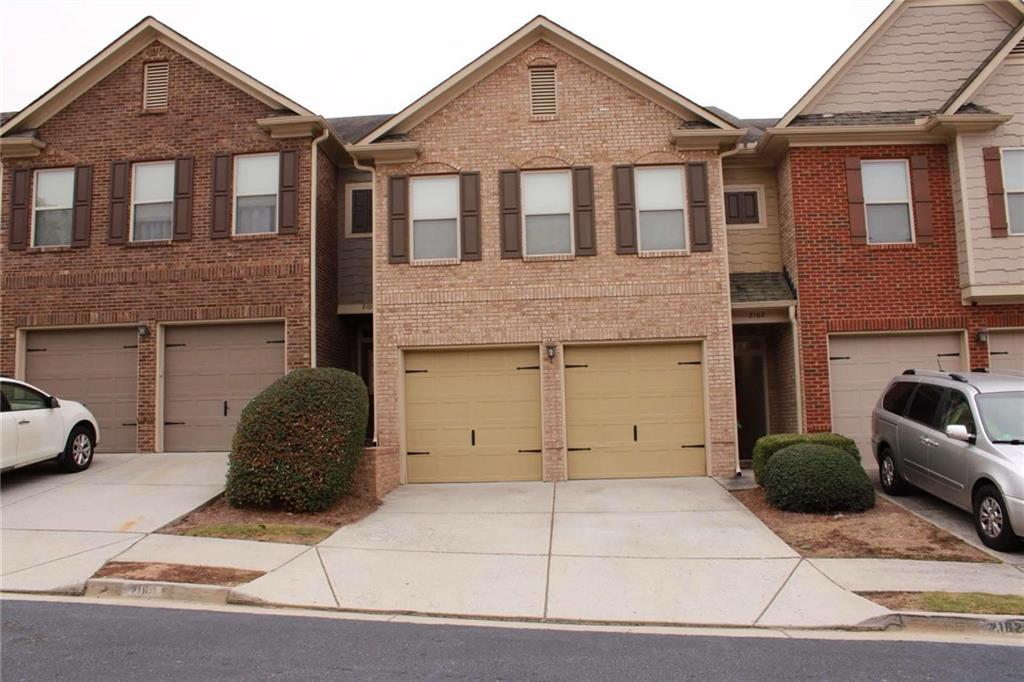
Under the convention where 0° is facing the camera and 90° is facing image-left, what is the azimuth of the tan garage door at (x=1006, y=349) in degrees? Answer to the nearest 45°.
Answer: approximately 0°

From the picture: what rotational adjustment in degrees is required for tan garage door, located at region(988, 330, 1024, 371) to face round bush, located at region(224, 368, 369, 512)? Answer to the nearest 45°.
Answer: approximately 45° to its right

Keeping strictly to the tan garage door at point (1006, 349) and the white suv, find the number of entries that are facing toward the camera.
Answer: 1

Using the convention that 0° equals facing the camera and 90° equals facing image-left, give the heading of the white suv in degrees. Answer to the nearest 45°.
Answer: approximately 225°

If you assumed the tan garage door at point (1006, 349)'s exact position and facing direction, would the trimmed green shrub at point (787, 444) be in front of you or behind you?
in front

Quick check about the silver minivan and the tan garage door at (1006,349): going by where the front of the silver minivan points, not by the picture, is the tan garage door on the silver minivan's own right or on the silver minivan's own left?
on the silver minivan's own left
